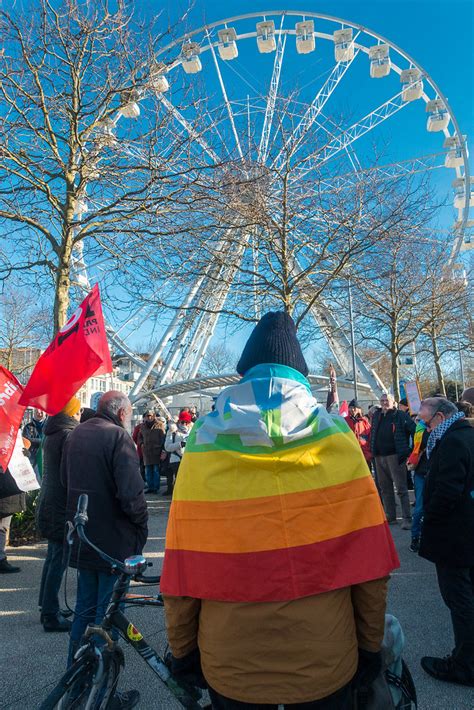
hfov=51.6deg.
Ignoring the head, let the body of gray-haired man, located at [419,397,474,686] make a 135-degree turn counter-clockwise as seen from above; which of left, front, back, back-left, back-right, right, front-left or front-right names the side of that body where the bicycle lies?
right

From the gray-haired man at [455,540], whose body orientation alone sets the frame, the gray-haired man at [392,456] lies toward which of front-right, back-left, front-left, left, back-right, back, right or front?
right

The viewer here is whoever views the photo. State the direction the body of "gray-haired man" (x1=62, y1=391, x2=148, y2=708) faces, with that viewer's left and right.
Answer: facing away from the viewer and to the right of the viewer

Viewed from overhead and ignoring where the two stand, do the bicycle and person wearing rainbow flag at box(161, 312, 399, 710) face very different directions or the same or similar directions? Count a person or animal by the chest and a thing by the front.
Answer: very different directions

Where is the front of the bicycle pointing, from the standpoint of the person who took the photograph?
facing the viewer and to the left of the viewer

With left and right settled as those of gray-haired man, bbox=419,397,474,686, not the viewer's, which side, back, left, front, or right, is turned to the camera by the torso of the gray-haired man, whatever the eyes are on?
left

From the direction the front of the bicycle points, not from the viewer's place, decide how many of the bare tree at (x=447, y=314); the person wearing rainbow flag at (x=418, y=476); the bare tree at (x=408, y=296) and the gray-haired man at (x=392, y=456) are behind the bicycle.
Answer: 4

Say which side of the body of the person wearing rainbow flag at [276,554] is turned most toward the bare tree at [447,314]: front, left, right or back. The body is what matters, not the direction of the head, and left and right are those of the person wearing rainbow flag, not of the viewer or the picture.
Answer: front

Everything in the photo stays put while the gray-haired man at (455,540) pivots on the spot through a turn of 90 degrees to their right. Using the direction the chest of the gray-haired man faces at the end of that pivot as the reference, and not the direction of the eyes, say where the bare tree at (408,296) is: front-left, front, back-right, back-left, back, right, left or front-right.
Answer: front

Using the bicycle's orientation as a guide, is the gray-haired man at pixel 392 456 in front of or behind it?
behind

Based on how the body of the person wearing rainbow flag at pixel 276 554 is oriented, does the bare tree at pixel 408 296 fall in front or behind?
in front

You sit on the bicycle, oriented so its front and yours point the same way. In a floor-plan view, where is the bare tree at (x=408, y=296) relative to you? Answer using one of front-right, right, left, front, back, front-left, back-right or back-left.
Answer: back

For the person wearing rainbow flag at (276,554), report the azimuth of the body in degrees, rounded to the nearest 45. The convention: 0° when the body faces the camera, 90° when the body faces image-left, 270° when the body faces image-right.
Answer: approximately 180°

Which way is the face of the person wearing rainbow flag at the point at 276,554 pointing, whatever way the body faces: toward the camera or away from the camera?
away from the camera

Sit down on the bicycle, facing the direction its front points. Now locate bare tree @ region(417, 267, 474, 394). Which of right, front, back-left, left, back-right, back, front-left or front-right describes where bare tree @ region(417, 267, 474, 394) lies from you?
back

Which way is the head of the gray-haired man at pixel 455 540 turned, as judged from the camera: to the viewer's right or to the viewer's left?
to the viewer's left

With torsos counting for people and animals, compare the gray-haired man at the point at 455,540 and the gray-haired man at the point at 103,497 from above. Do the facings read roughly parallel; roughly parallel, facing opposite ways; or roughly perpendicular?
roughly perpendicular
